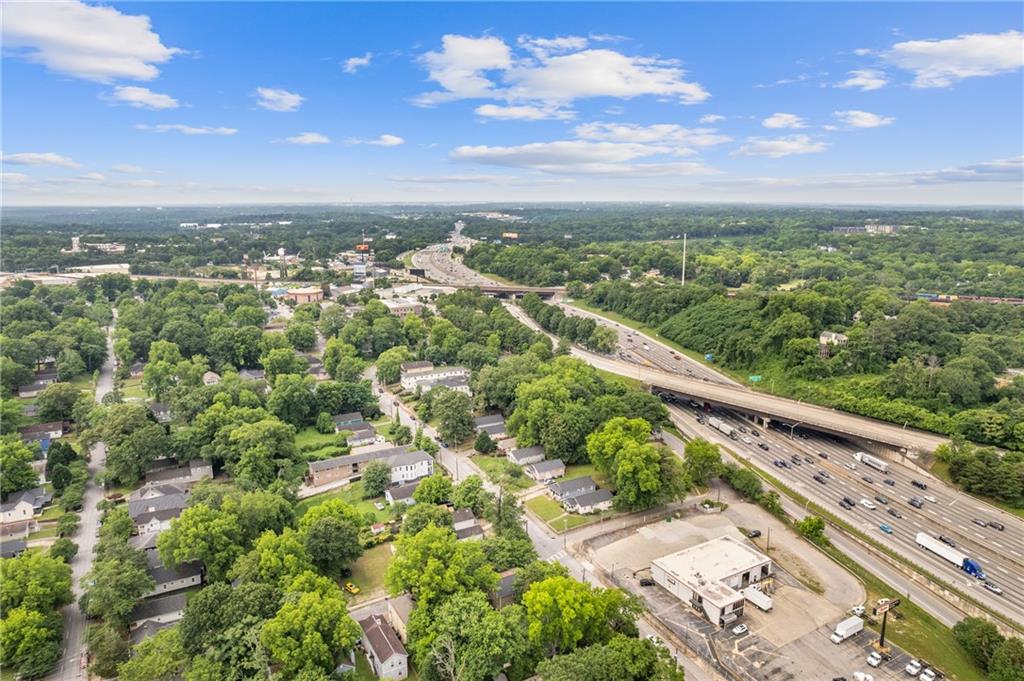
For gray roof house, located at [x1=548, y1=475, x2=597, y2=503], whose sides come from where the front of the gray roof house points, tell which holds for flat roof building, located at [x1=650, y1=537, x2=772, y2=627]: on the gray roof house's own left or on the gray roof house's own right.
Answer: on the gray roof house's own left

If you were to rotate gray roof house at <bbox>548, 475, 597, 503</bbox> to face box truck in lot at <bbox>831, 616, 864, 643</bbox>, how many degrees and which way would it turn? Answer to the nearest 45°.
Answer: approximately 90° to its left

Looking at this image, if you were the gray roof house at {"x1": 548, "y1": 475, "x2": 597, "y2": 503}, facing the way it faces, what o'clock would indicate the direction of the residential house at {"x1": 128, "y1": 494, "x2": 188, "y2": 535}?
The residential house is roughly at 1 o'clock from the gray roof house.

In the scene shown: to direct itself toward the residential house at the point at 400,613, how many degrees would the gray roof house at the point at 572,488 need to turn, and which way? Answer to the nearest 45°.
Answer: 0° — it already faces it

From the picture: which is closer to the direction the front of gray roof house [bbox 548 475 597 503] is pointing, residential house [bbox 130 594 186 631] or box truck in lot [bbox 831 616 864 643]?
the residential house

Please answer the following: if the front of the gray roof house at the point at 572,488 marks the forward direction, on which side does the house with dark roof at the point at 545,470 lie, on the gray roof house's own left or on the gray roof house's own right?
on the gray roof house's own right

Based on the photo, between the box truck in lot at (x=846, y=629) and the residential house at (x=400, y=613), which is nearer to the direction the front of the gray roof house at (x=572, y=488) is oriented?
the residential house

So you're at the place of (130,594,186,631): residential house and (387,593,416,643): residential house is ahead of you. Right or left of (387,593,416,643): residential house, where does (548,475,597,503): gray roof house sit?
left

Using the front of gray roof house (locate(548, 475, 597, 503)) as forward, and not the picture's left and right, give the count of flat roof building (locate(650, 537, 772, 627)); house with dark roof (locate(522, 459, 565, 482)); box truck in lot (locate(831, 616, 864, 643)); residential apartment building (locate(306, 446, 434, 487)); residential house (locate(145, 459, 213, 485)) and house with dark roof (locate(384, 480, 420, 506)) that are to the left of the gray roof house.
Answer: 2

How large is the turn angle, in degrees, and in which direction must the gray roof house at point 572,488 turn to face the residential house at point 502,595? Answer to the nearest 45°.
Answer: approximately 45° to its left

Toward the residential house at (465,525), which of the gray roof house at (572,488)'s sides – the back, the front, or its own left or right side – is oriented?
front

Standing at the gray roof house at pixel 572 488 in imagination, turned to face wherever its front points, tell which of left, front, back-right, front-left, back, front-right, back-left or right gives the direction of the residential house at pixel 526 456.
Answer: right

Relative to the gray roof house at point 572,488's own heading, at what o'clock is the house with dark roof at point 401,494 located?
The house with dark roof is roughly at 1 o'clock from the gray roof house.

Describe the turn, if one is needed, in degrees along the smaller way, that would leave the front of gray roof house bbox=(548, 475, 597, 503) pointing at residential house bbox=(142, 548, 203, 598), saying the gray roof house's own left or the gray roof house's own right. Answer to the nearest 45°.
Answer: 0° — it already faces it

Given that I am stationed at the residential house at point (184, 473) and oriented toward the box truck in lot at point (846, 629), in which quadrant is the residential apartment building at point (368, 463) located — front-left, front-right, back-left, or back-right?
front-left

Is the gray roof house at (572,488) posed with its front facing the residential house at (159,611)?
yes

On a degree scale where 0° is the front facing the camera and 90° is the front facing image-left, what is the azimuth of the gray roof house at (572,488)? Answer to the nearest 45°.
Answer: approximately 45°

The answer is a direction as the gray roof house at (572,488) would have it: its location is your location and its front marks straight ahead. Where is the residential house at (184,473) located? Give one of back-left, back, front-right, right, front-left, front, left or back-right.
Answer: front-right
